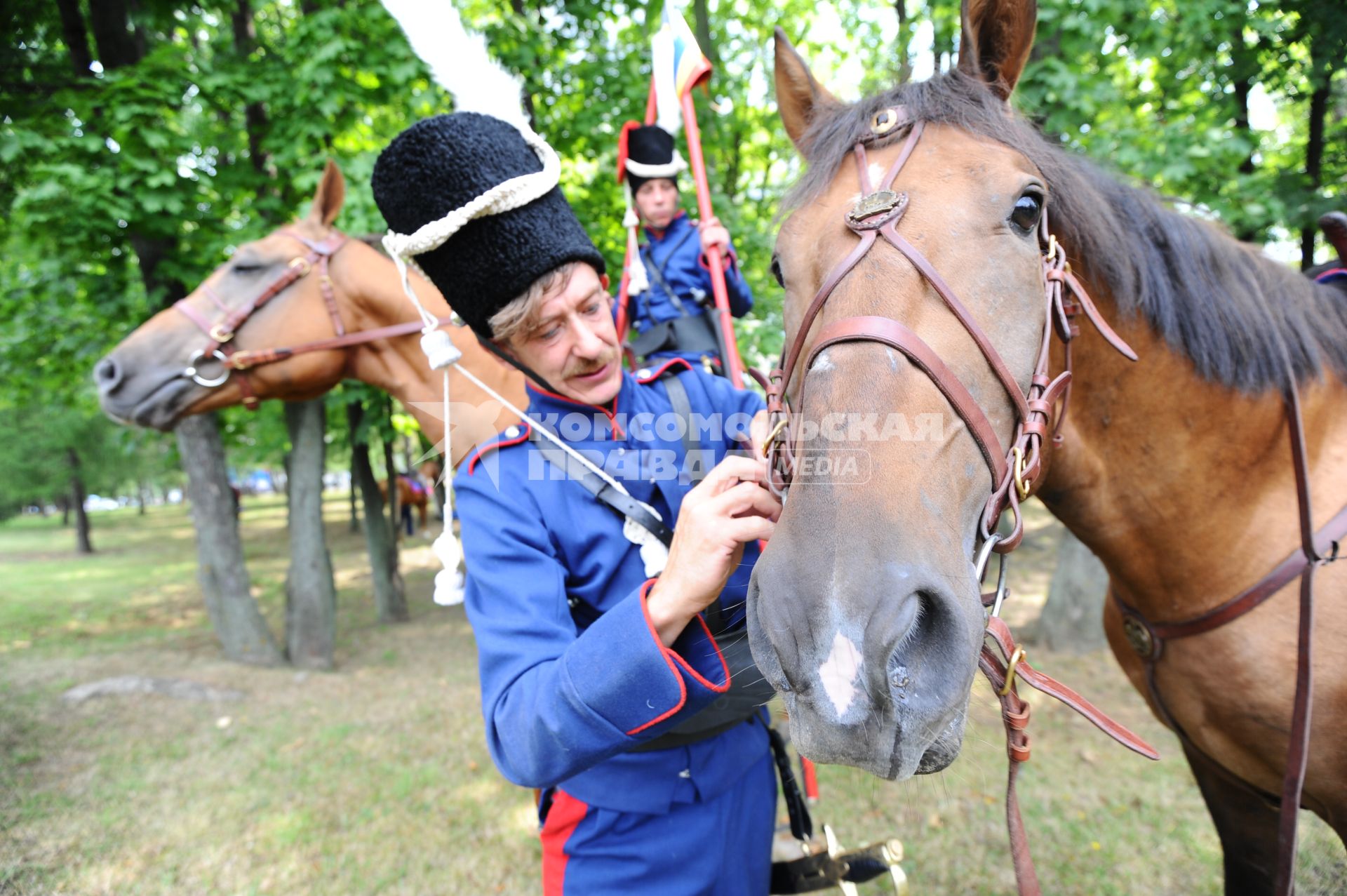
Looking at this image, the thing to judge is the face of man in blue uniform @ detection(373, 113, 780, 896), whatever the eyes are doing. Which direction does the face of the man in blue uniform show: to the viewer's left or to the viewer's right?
to the viewer's right

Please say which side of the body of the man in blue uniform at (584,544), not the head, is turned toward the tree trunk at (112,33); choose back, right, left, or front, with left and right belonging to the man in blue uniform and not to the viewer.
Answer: back

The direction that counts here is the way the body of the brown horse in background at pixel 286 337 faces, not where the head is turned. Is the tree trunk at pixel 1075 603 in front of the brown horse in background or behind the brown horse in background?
behind

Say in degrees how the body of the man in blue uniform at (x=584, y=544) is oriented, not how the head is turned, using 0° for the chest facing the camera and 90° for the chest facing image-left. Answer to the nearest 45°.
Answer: approximately 315°

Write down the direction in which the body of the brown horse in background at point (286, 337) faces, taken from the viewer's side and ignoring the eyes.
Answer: to the viewer's left

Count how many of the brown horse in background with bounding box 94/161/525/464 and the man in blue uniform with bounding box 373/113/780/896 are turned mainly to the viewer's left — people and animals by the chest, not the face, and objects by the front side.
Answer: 1

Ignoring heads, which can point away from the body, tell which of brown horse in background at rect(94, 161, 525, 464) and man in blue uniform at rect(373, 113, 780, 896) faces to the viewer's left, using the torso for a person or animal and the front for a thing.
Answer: the brown horse in background

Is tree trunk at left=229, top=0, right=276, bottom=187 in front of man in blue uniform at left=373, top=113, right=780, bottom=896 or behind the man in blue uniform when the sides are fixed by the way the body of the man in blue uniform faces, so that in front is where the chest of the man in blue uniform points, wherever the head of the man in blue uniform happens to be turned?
behind
